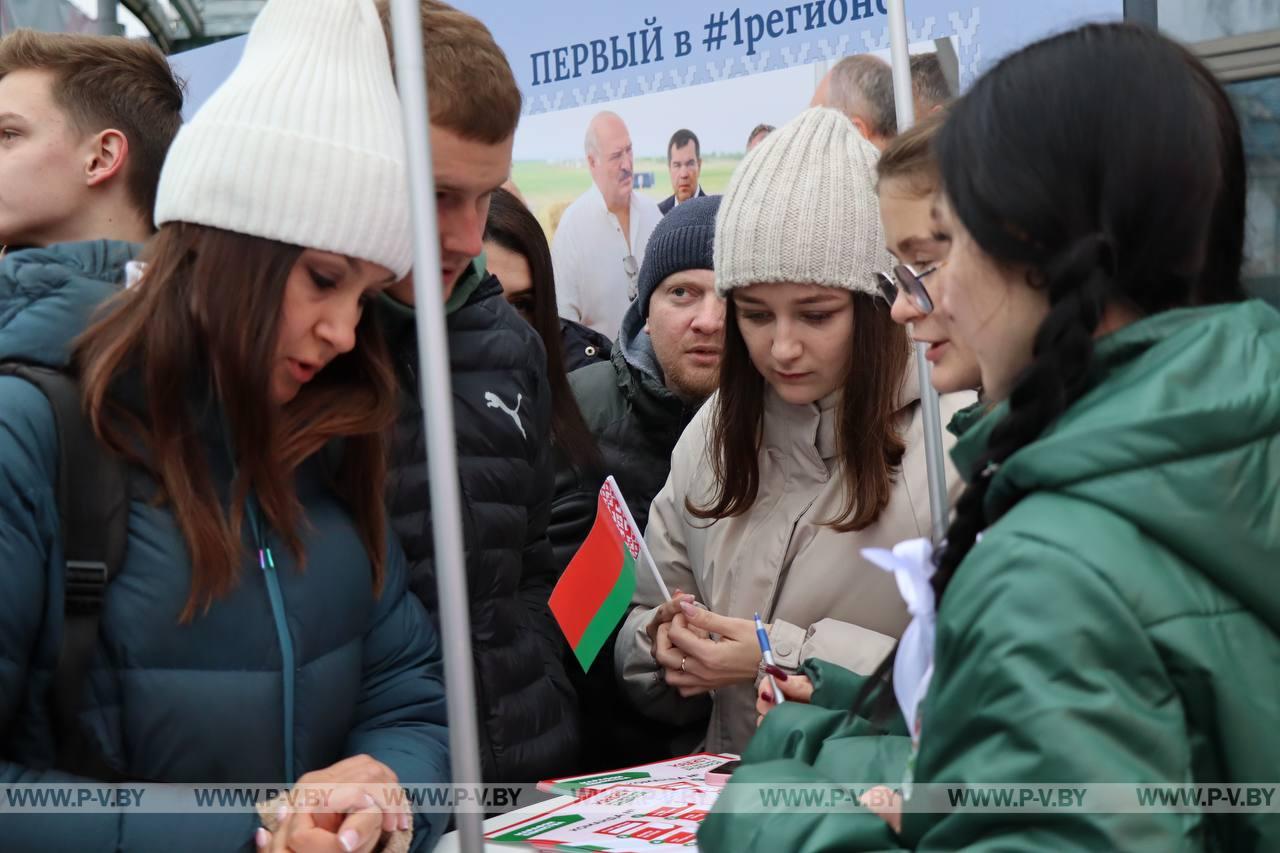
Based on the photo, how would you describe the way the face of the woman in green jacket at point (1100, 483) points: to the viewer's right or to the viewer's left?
to the viewer's left

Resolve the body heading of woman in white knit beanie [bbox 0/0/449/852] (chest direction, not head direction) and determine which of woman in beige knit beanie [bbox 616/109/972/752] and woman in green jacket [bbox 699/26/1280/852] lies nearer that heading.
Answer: the woman in green jacket

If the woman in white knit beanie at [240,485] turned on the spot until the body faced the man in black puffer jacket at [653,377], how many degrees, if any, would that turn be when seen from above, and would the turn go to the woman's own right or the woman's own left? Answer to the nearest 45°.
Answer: approximately 90° to the woman's own left

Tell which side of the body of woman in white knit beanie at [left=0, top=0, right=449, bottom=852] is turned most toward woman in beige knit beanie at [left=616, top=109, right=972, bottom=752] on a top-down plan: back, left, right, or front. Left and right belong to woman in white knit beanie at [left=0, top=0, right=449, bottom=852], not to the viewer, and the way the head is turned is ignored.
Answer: left

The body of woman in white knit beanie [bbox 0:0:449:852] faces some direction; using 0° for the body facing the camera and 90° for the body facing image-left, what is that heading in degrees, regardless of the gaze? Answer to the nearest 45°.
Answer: approximately 315°

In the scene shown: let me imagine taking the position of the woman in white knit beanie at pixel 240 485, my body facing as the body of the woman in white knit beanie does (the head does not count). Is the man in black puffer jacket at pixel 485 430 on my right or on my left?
on my left

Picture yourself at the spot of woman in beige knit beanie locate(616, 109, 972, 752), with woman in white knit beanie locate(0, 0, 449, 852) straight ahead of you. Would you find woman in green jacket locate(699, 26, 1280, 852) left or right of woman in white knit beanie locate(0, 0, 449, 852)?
left
